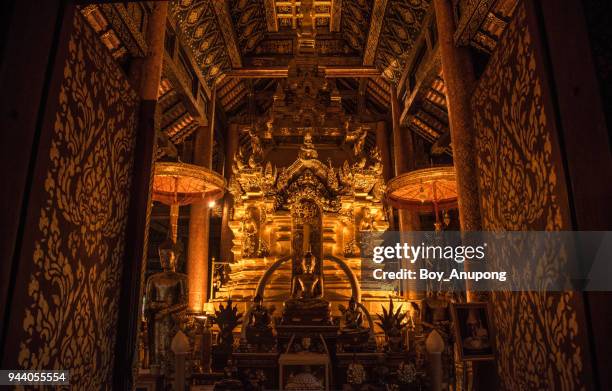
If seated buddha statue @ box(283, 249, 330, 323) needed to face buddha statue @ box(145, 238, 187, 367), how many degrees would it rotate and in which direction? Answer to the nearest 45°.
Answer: approximately 45° to its right

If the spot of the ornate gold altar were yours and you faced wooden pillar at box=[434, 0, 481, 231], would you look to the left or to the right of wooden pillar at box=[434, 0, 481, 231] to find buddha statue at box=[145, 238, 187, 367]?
right

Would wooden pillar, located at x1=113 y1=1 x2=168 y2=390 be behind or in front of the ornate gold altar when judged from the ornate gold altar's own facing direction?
in front

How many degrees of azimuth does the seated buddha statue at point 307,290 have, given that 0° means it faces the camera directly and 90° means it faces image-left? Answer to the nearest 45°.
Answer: approximately 0°
